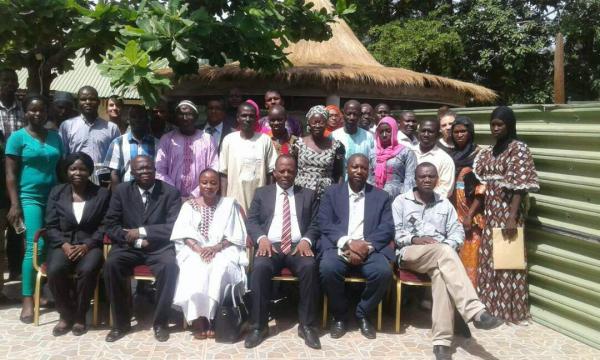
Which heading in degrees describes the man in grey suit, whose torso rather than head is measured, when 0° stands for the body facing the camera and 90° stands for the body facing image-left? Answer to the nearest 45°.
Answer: approximately 0°

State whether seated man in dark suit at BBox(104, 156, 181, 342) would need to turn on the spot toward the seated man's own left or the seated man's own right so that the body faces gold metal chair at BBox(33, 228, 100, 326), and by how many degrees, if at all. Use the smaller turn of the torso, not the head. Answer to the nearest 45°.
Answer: approximately 90° to the seated man's own right

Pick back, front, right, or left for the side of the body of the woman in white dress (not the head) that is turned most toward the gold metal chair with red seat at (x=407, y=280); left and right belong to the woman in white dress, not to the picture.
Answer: left
